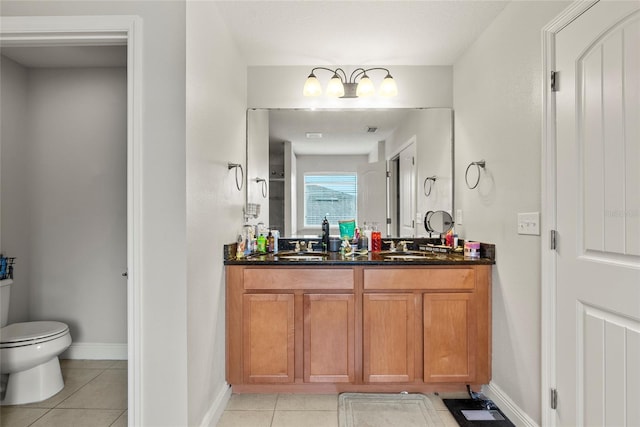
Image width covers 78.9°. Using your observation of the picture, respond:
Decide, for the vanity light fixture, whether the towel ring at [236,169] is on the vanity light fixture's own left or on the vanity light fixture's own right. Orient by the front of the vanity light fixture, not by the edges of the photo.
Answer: on the vanity light fixture's own right

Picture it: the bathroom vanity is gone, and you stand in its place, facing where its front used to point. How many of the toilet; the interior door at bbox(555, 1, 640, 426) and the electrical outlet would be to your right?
1

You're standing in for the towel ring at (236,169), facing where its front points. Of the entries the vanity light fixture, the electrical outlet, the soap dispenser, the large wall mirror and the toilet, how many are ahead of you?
4

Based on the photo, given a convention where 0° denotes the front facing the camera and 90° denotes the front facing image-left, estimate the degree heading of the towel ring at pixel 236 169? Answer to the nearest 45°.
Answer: approximately 270°
